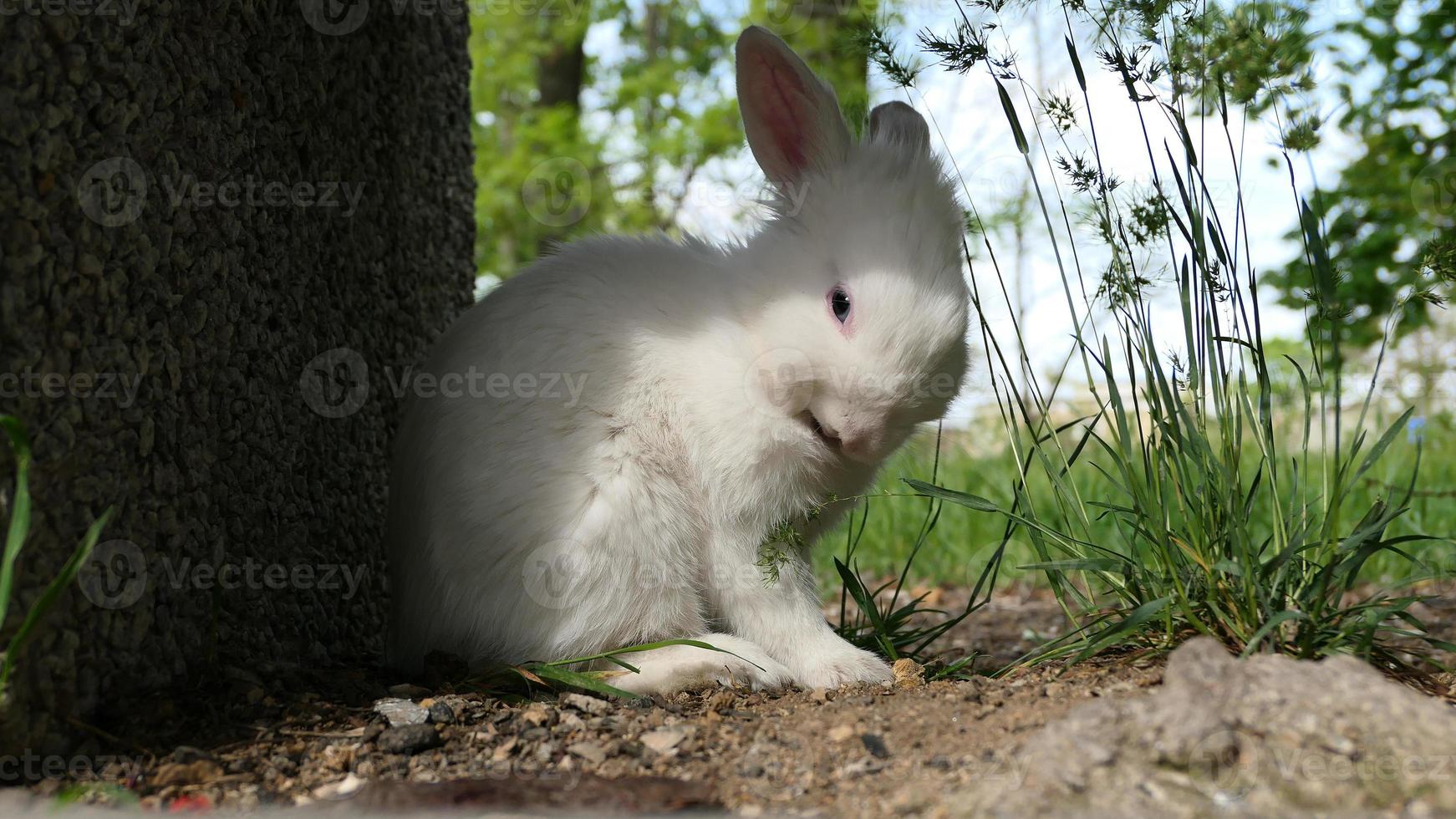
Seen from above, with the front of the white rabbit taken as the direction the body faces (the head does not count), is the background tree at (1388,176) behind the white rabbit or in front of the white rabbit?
in front

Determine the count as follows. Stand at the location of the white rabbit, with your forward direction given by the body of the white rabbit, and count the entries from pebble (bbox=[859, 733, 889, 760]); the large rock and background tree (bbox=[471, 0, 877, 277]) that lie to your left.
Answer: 1

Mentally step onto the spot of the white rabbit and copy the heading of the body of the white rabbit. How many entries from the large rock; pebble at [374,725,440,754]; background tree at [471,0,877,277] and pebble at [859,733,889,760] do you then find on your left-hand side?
1

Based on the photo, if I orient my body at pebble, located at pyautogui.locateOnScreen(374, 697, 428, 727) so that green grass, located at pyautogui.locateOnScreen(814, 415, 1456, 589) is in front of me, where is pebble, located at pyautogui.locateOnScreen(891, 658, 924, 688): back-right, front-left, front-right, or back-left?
front-right

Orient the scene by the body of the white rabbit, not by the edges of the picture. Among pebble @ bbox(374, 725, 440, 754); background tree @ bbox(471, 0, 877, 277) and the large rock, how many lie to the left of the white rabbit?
1

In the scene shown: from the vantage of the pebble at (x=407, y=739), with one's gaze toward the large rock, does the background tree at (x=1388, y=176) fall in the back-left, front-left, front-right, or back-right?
front-left

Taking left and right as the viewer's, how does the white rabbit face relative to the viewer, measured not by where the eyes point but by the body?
facing to the right of the viewer

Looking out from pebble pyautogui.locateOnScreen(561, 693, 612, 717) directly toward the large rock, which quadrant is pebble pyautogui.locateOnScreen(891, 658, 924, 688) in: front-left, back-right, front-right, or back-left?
front-left

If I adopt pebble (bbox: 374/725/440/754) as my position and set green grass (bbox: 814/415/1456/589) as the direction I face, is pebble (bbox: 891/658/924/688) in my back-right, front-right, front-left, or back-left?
front-right

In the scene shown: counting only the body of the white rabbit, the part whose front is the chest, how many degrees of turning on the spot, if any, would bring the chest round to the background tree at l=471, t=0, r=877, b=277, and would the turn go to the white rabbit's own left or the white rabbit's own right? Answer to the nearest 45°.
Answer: approximately 90° to the white rabbit's own left
